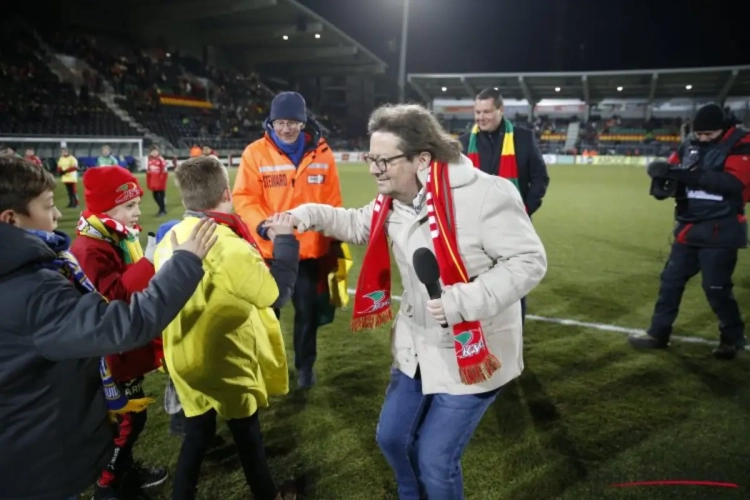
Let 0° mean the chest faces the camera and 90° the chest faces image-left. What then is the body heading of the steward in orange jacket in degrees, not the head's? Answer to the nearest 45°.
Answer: approximately 0°

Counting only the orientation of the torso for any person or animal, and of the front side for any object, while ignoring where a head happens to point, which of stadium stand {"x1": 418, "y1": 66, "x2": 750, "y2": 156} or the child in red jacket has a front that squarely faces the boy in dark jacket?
the stadium stand

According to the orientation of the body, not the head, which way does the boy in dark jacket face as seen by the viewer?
to the viewer's right

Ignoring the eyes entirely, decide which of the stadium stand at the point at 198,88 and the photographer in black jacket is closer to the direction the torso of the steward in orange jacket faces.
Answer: the photographer in black jacket

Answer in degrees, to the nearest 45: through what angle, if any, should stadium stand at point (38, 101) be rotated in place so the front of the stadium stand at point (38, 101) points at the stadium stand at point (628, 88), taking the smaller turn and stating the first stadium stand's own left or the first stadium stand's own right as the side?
approximately 45° to the first stadium stand's own left

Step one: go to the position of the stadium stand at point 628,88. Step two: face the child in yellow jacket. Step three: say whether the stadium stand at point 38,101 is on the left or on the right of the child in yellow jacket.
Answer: right

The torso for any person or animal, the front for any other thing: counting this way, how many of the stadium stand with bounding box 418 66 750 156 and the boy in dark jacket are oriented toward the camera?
1

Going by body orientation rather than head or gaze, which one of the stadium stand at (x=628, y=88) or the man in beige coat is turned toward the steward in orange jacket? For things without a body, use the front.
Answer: the stadium stand

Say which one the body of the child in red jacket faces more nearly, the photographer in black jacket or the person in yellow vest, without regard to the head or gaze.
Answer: the photographer in black jacket
